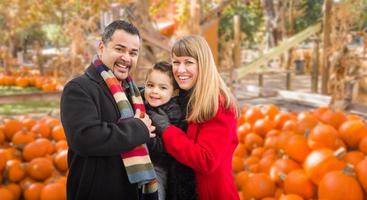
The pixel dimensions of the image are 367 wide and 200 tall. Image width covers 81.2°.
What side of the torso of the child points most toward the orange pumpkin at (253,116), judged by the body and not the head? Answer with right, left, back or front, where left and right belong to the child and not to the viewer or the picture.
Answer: back

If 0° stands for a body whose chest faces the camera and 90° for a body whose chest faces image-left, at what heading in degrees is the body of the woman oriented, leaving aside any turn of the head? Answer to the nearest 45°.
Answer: approximately 90°

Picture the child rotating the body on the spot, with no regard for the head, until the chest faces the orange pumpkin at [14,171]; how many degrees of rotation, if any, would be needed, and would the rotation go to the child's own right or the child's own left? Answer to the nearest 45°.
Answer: approximately 90° to the child's own right

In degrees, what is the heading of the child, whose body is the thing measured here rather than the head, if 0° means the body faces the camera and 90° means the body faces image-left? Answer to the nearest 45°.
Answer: approximately 45°

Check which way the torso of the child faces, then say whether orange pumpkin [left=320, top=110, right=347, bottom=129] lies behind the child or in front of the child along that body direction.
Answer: behind

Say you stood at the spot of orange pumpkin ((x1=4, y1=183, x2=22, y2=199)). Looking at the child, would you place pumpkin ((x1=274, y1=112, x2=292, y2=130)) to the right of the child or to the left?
left

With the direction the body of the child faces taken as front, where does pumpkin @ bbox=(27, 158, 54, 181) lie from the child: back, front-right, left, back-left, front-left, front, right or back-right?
right

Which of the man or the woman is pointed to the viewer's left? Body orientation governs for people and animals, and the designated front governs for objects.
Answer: the woman
